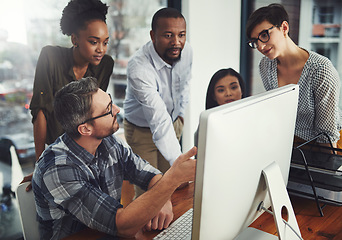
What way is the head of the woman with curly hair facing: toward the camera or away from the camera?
toward the camera

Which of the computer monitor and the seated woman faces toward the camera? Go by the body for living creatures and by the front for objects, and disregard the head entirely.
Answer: the seated woman

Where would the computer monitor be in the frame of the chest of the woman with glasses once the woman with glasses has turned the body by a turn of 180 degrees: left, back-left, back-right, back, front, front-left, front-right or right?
back-right

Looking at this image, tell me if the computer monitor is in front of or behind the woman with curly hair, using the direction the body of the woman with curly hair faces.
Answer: in front

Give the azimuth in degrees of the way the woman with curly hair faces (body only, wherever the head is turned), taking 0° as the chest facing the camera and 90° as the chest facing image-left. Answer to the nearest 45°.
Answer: approximately 315°

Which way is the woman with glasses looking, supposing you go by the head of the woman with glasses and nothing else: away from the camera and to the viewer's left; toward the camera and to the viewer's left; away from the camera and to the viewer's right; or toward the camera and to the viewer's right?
toward the camera and to the viewer's left

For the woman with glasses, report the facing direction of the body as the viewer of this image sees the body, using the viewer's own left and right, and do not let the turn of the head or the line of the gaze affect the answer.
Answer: facing the viewer and to the left of the viewer

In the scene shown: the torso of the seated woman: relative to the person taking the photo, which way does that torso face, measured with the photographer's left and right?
facing the viewer

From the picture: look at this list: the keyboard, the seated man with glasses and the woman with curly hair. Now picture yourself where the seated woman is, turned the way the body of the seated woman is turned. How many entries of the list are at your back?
0

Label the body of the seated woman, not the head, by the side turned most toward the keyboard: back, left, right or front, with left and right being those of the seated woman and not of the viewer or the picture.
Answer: front

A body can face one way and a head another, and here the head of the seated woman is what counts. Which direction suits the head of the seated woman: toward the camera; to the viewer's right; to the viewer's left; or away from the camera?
toward the camera

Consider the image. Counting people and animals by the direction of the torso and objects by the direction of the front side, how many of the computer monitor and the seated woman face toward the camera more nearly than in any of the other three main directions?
1

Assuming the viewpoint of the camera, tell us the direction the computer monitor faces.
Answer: facing away from the viewer and to the left of the viewer
